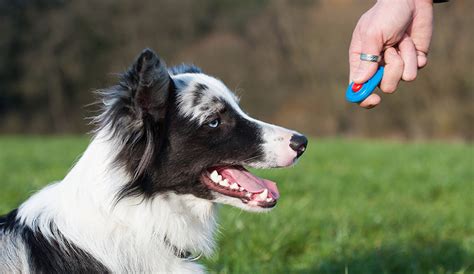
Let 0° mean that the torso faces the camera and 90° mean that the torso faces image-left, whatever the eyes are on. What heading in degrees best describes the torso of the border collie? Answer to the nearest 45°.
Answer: approximately 270°
